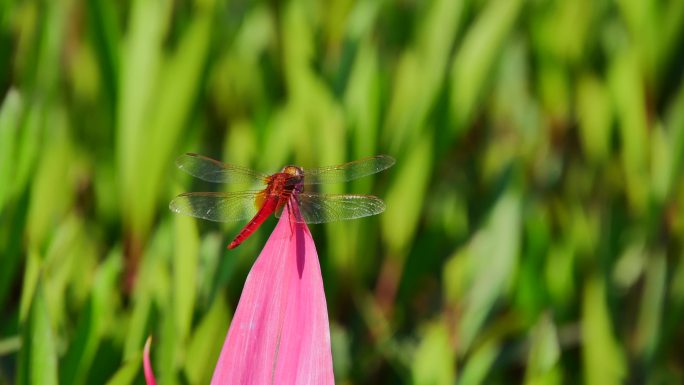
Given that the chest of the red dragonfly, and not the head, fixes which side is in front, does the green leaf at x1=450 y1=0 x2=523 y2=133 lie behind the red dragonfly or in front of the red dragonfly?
in front

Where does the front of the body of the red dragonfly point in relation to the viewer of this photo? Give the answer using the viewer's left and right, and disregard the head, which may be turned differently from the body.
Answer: facing away from the viewer and to the right of the viewer
